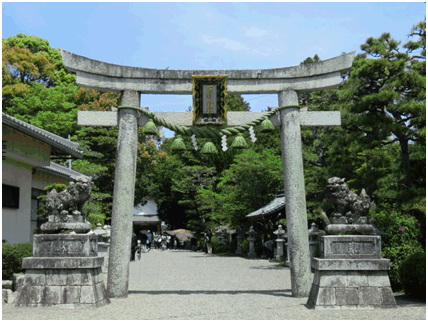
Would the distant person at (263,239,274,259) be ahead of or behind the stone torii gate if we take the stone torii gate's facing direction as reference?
behind

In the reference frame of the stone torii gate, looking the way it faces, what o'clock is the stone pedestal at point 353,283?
The stone pedestal is roughly at 10 o'clock from the stone torii gate.

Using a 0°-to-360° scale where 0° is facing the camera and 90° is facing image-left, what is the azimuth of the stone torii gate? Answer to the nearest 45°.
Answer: approximately 0°

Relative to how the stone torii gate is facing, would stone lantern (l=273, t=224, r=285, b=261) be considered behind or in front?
behind

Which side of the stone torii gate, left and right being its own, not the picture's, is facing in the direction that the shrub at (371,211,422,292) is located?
left

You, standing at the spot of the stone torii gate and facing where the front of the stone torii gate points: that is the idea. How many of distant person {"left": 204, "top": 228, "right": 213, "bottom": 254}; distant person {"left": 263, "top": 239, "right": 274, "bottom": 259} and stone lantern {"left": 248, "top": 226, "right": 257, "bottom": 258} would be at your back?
3

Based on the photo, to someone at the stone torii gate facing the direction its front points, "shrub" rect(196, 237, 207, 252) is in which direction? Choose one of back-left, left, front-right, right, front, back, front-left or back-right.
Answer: back

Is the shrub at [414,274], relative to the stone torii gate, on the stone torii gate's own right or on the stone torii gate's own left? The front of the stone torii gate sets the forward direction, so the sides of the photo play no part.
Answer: on the stone torii gate's own left

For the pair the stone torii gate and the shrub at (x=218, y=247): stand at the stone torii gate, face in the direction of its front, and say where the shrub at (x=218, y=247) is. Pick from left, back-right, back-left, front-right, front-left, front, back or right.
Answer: back

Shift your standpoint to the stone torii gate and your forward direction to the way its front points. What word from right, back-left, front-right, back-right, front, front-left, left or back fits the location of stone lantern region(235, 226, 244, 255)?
back

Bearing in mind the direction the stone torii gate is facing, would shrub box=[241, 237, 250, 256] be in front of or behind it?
behind
